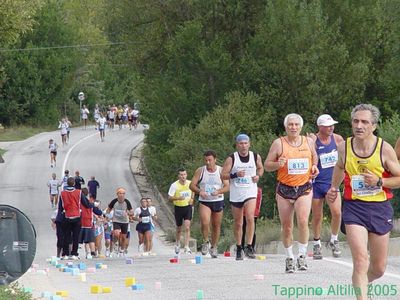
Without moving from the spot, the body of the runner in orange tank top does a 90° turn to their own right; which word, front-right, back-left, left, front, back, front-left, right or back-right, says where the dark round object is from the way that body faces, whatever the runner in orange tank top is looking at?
front-left

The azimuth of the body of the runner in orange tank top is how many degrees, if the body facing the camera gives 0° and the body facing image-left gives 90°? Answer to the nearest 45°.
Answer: approximately 0°

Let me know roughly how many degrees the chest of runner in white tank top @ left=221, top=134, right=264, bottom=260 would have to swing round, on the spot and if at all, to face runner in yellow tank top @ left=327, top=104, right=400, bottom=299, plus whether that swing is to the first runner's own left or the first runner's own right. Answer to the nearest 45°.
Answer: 0° — they already face them

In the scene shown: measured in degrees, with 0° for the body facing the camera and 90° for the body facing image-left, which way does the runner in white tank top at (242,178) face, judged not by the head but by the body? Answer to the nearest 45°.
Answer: approximately 0°

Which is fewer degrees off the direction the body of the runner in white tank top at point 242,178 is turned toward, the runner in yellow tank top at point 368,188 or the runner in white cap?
the runner in yellow tank top

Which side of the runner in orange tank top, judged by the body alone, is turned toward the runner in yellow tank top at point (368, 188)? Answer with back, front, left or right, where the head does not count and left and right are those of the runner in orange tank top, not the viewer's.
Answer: front

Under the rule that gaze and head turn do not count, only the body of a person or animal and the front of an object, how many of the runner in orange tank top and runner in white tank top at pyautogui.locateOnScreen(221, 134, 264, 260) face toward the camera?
2

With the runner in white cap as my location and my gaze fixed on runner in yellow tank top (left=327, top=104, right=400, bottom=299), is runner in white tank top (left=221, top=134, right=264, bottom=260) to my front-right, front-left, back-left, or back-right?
back-right

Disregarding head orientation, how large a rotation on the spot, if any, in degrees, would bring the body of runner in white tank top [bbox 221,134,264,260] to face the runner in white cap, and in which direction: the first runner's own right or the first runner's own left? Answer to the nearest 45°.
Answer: approximately 45° to the first runner's own left
